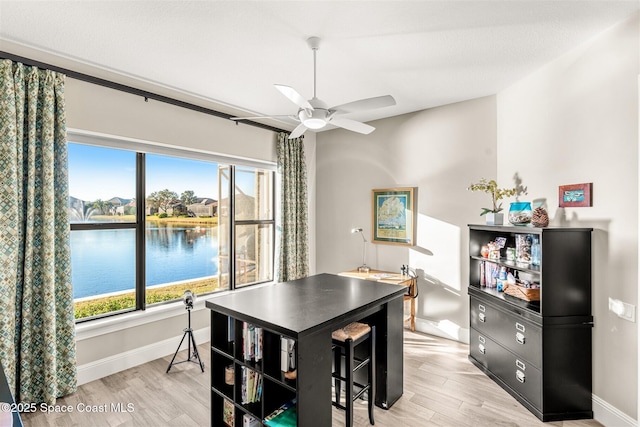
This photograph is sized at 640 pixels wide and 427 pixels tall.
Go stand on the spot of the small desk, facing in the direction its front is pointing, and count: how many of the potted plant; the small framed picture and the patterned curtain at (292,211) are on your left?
2

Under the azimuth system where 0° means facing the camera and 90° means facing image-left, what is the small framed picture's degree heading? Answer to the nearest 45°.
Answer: approximately 45°

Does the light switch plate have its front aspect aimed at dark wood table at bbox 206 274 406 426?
yes

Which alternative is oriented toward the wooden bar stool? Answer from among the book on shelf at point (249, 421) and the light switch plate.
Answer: the light switch plate
